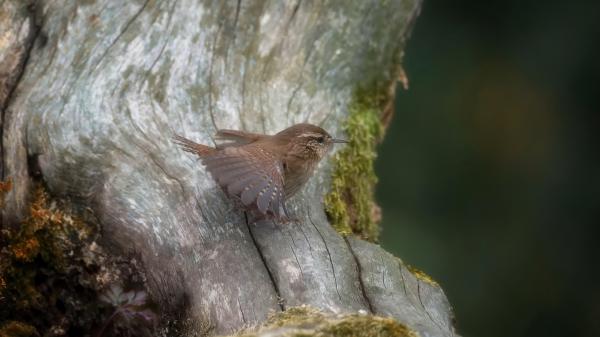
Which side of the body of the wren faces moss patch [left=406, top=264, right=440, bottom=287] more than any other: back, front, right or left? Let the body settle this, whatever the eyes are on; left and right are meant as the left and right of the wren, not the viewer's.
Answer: front

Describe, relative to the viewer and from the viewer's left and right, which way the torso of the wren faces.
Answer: facing to the right of the viewer

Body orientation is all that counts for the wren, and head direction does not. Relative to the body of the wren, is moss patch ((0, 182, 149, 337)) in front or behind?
behind

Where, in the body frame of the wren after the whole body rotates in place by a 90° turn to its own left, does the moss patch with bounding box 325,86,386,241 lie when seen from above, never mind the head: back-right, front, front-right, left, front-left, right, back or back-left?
front-right

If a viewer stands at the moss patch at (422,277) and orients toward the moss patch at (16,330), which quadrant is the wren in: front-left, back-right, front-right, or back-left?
front-right

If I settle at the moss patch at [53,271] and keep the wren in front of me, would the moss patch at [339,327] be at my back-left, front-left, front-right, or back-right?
front-right

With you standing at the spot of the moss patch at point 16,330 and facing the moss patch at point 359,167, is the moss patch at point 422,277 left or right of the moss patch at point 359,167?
right

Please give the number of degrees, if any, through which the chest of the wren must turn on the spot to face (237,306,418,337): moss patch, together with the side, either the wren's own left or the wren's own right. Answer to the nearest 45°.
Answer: approximately 90° to the wren's own right

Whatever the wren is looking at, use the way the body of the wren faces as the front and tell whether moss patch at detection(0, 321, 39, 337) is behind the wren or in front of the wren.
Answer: behind
